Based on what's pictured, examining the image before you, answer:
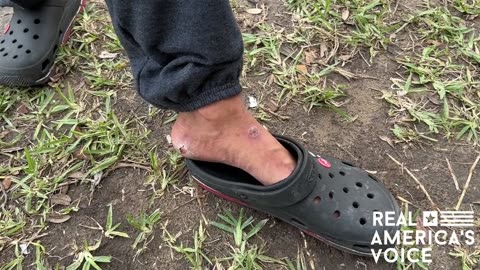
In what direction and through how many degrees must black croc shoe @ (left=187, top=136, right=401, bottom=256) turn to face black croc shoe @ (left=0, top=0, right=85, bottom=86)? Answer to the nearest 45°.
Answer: approximately 180°

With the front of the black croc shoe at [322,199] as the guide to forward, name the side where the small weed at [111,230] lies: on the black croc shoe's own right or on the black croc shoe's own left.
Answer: on the black croc shoe's own right

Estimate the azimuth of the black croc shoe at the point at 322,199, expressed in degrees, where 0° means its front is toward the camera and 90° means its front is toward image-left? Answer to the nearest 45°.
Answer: approximately 315°
